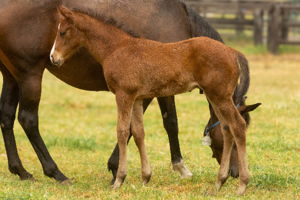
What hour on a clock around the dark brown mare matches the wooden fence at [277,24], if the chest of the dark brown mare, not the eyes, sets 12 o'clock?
The wooden fence is roughly at 10 o'clock from the dark brown mare.

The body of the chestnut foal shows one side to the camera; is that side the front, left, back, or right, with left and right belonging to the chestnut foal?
left

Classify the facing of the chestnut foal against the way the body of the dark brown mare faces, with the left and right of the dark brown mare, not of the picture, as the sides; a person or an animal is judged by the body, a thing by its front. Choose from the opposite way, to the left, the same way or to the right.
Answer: the opposite way

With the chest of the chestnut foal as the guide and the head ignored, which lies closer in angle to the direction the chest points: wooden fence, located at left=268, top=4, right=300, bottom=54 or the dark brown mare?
the dark brown mare

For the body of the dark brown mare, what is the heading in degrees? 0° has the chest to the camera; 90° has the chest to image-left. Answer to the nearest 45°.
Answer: approximately 270°

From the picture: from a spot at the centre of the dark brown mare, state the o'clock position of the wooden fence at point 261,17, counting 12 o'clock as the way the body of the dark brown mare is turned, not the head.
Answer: The wooden fence is roughly at 10 o'clock from the dark brown mare.

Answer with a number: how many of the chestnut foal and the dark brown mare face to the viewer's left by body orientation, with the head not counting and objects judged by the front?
1
